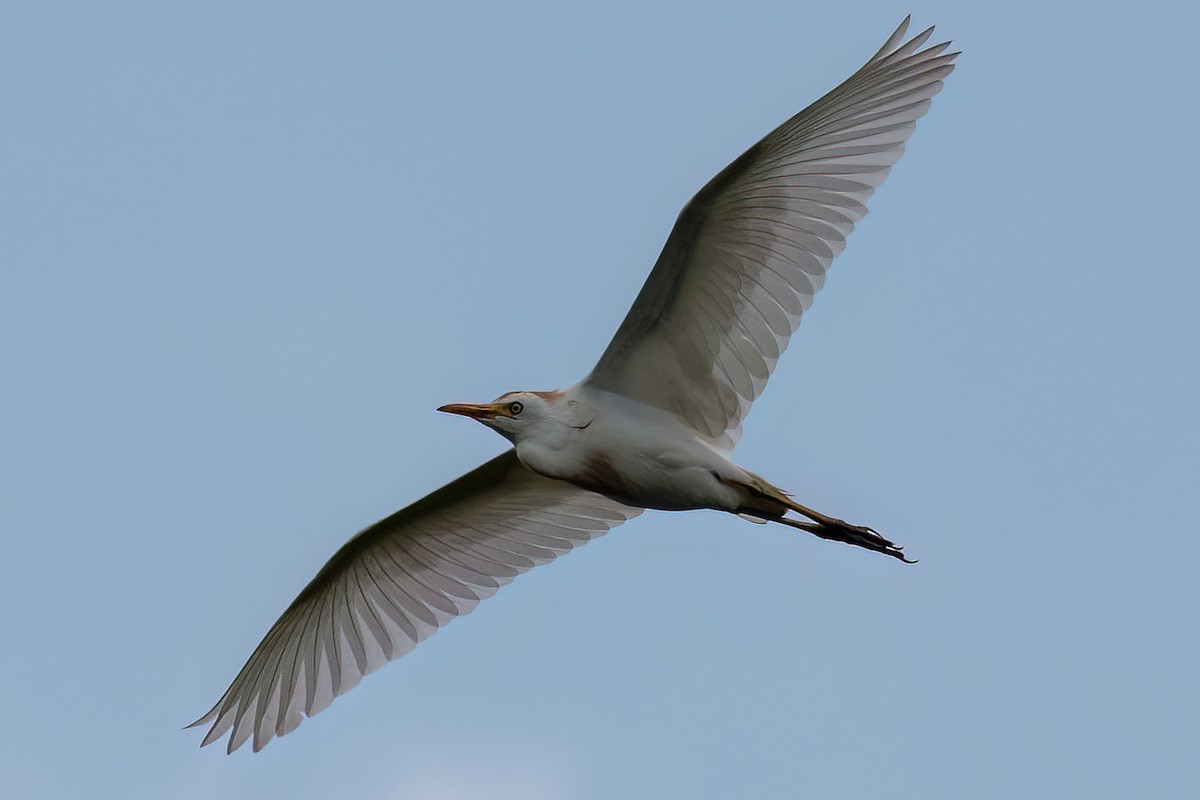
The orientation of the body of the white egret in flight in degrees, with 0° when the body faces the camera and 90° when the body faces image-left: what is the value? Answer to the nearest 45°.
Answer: approximately 90°
